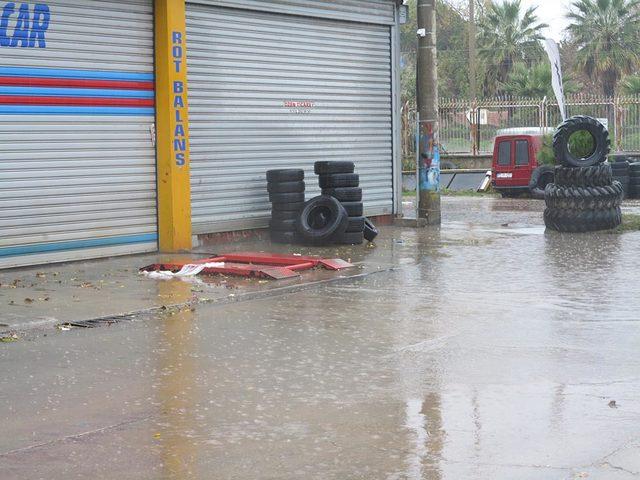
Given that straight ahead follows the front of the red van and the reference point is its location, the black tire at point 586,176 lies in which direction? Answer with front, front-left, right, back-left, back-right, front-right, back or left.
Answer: back-right

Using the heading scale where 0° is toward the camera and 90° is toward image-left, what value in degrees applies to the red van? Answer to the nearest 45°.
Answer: approximately 225°

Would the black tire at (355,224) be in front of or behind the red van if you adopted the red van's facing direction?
behind

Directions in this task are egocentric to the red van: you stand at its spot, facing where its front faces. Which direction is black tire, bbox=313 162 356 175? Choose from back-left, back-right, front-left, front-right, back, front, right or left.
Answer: back-right

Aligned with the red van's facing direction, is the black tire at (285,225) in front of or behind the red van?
behind

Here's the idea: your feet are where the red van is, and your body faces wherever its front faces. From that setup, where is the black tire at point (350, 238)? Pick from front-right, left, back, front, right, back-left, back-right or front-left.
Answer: back-right

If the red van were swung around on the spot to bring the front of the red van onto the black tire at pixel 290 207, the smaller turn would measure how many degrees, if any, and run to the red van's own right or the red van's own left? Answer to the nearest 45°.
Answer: approximately 135° to the red van's own right

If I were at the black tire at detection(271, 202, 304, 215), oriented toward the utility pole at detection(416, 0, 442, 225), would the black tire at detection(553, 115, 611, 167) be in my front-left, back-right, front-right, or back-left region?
front-right

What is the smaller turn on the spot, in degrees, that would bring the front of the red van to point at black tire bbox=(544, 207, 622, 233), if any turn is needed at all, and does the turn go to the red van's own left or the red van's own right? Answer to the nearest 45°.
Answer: approximately 135° to the red van's own right

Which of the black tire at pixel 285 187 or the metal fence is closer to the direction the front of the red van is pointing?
the metal fence
